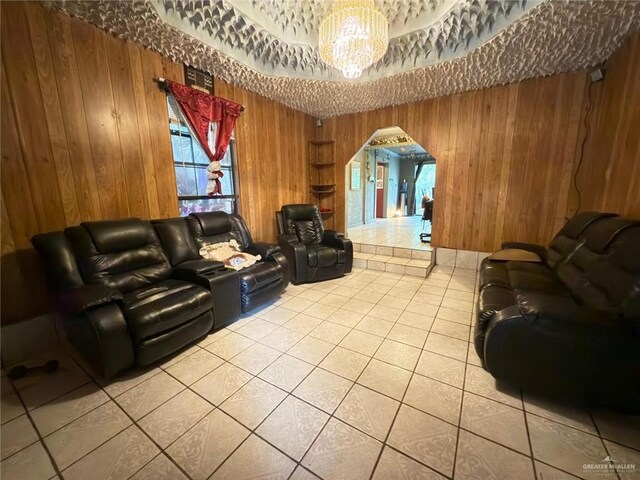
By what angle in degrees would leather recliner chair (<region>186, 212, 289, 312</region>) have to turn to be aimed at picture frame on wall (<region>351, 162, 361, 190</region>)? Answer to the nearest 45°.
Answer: approximately 90° to its left

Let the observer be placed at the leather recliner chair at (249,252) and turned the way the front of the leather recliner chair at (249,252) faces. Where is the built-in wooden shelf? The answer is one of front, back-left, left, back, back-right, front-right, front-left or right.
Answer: left

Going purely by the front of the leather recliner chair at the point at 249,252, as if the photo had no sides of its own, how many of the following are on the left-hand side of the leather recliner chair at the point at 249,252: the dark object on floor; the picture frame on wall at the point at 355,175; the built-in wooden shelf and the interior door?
3

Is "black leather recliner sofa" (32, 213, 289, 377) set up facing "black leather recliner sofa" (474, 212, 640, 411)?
yes

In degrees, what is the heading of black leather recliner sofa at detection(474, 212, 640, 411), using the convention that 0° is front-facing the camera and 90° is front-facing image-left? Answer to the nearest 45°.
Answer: approximately 90°

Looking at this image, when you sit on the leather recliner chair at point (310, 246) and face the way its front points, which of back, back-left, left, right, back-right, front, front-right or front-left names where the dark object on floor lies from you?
right

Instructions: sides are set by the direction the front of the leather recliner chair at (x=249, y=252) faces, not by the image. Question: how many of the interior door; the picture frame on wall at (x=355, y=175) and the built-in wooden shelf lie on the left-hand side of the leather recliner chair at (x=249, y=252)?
3

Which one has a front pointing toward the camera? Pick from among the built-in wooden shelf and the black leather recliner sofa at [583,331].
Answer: the built-in wooden shelf

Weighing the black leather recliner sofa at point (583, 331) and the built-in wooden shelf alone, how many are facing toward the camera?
1

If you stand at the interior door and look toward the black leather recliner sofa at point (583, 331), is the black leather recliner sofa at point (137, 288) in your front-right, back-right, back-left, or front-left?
front-right

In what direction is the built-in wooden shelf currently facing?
toward the camera
